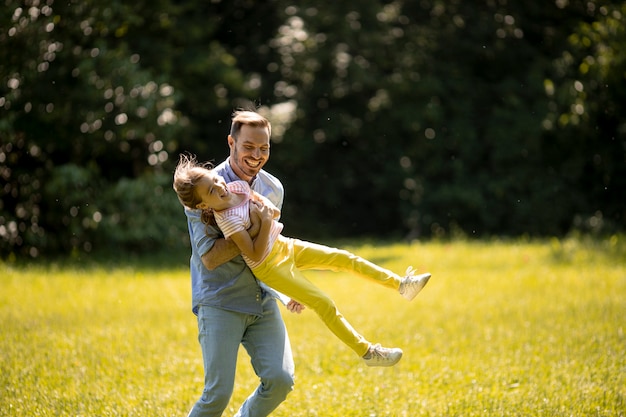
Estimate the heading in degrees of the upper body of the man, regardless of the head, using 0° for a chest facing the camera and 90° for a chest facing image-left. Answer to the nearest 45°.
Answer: approximately 315°
